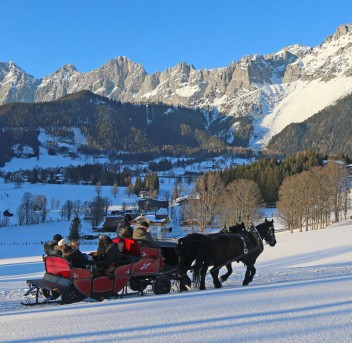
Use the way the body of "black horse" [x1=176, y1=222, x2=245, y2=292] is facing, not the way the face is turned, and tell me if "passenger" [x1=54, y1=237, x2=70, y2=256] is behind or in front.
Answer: behind

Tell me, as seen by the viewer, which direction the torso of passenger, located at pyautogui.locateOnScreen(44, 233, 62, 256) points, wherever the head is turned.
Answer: to the viewer's right

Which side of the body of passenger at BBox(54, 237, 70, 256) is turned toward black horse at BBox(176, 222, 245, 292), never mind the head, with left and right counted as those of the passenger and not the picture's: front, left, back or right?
front

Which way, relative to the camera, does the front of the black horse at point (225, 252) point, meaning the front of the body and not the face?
to the viewer's right

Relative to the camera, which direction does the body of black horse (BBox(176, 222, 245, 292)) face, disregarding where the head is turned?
to the viewer's right

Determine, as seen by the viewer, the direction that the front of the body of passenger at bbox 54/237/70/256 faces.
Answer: to the viewer's right

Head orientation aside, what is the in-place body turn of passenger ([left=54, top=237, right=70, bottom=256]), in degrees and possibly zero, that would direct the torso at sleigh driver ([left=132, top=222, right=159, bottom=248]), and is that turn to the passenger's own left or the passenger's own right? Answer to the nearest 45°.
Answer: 0° — they already face them
